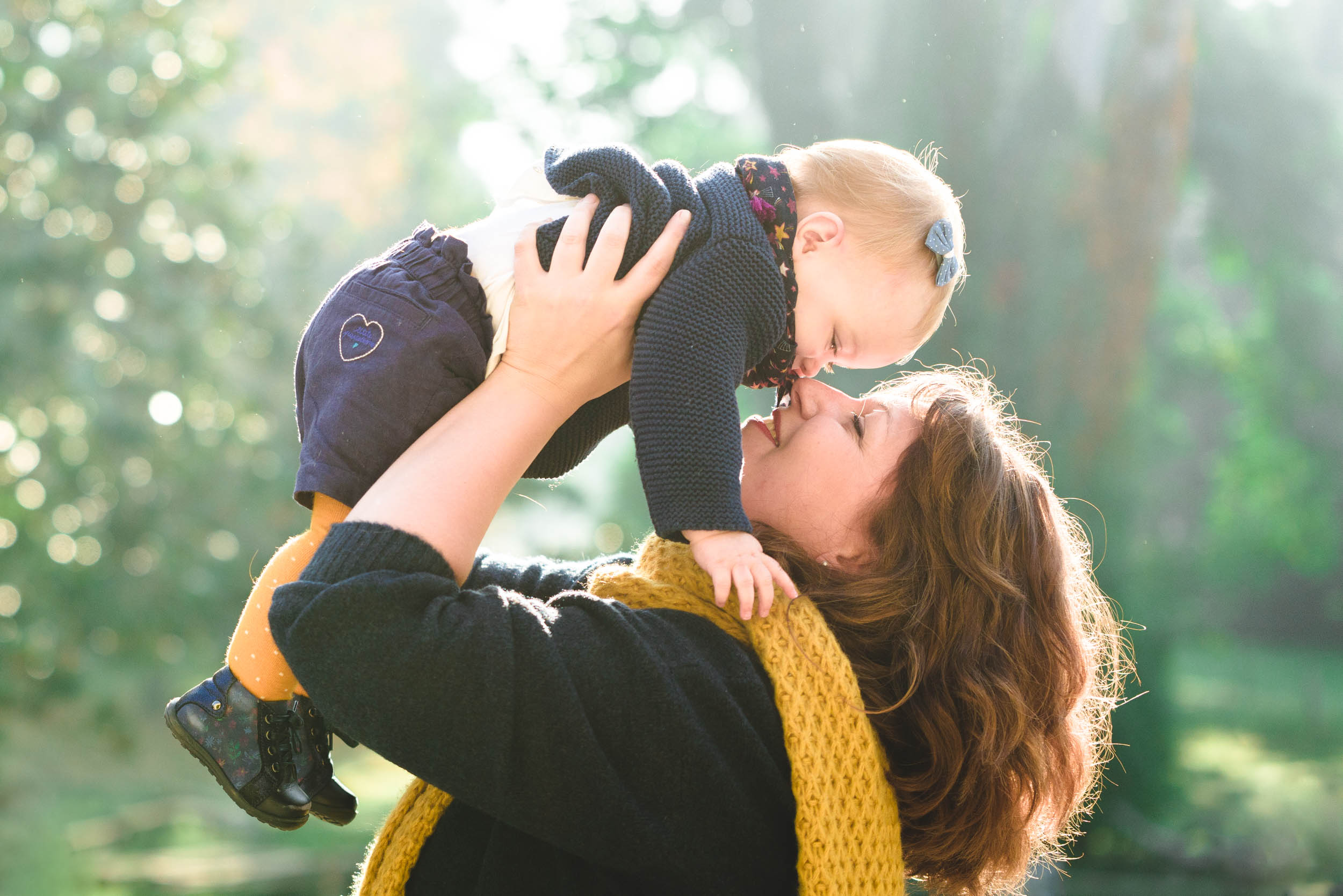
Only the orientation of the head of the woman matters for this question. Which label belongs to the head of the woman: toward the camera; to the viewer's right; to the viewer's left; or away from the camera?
to the viewer's left

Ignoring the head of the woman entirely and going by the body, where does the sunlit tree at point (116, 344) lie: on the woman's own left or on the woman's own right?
on the woman's own right

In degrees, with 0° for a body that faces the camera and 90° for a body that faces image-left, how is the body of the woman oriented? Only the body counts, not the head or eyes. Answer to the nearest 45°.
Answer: approximately 90°
